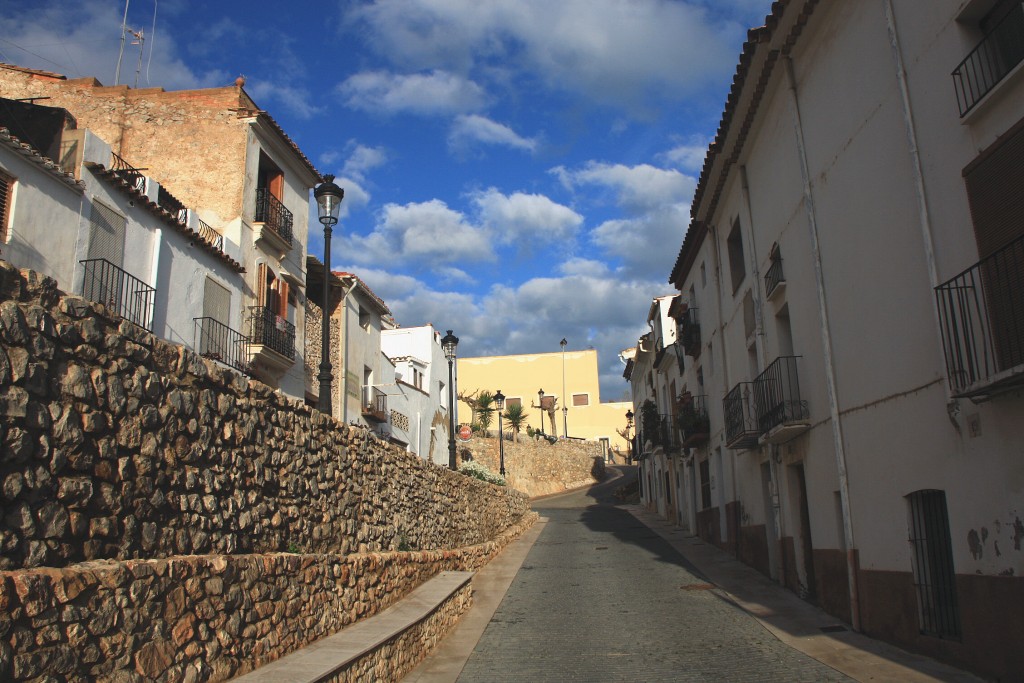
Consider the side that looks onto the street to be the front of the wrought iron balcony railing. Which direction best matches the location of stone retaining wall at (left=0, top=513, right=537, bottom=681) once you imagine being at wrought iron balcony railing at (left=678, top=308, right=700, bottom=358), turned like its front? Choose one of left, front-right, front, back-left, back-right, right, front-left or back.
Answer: left

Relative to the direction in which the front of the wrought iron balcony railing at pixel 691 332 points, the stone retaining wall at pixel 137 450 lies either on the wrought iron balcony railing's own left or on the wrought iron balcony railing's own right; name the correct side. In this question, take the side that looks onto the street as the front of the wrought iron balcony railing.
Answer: on the wrought iron balcony railing's own left

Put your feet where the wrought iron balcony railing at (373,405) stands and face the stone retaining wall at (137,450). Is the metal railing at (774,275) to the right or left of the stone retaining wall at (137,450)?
left

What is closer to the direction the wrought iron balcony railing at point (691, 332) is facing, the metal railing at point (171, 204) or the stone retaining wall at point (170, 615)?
the metal railing

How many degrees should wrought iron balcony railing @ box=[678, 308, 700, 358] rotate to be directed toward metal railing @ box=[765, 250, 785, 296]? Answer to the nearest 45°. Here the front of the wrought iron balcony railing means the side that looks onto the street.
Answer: approximately 90° to its left

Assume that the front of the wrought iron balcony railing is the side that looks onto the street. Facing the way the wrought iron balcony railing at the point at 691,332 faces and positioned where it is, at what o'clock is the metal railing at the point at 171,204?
The metal railing is roughly at 11 o'clock from the wrought iron balcony railing.

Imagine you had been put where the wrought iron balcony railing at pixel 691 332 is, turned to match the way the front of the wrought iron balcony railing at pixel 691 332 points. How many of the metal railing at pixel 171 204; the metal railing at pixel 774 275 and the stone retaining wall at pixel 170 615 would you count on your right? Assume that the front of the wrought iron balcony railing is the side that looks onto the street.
0

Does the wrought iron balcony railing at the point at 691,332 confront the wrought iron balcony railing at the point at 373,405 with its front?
yes

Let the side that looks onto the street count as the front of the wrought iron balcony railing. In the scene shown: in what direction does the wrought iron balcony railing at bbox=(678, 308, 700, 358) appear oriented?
to the viewer's left

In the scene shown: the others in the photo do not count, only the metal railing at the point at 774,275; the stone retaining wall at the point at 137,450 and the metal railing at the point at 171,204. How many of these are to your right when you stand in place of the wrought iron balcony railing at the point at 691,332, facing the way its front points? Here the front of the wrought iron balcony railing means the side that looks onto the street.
0

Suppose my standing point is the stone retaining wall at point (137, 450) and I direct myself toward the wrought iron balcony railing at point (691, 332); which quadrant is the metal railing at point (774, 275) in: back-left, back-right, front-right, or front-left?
front-right
